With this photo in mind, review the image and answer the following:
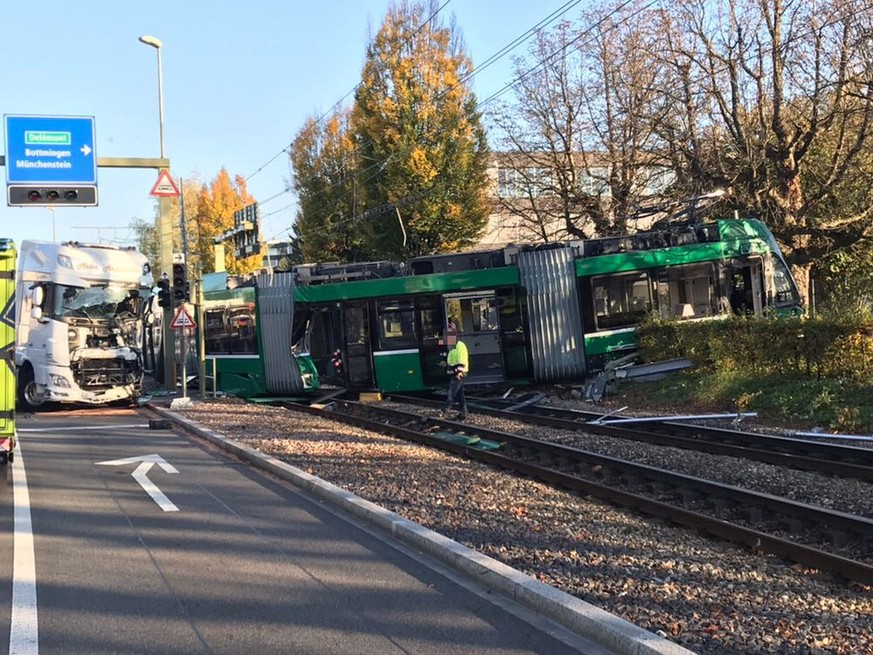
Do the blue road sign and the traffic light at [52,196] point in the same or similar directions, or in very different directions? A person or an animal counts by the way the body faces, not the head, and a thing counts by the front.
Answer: same or similar directions

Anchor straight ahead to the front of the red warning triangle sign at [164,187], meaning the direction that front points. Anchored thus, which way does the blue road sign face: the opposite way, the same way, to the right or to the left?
the same way

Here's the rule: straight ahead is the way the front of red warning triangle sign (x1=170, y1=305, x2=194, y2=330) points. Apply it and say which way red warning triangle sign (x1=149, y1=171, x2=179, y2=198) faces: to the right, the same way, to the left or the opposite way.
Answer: the same way

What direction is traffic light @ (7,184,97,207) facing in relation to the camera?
toward the camera

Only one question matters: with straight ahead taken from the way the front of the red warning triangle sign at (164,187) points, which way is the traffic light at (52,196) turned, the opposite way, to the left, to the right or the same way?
the same way

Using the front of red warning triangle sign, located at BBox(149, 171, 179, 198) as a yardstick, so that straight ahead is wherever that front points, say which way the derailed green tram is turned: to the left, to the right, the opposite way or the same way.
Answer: to the left

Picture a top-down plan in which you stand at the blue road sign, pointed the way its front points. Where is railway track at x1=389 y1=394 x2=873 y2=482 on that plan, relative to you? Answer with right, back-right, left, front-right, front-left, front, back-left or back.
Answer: front-left

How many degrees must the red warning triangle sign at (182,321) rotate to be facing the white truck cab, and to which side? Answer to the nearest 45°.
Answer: approximately 90° to its right

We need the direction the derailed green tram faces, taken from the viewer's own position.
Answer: facing to the right of the viewer

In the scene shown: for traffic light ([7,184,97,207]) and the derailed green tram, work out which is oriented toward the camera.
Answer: the traffic light

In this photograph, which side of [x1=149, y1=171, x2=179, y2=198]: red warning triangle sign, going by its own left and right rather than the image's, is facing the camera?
front

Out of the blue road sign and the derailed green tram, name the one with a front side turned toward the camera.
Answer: the blue road sign

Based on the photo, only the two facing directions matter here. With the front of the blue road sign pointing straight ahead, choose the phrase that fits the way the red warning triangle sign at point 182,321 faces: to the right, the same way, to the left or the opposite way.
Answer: the same way

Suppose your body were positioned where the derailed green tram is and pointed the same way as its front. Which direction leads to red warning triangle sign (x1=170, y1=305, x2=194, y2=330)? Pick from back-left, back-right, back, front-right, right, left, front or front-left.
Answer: back

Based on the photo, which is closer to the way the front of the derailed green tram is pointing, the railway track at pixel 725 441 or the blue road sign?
the railway track
